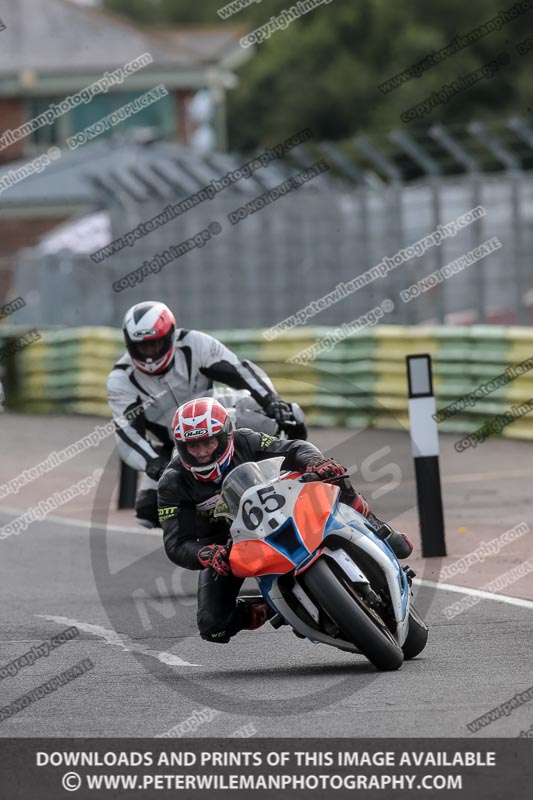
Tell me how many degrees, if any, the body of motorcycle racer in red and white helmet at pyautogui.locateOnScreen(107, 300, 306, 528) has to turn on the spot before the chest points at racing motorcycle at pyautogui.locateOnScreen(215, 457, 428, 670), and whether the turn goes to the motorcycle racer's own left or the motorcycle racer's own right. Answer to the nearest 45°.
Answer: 0° — they already face it

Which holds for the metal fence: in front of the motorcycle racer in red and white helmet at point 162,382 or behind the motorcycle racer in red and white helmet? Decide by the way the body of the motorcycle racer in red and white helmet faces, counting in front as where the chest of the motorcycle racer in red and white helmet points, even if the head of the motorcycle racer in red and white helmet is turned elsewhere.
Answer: behind

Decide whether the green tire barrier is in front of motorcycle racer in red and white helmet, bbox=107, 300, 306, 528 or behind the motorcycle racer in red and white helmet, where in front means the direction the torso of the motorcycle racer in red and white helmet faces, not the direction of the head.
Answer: behind

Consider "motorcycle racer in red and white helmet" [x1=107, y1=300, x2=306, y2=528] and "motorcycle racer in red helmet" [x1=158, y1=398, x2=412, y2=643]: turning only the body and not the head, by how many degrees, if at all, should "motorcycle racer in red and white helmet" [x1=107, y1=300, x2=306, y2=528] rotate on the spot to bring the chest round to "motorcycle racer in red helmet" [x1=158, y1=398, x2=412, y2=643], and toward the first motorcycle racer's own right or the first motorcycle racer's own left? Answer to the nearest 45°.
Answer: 0° — they already face them

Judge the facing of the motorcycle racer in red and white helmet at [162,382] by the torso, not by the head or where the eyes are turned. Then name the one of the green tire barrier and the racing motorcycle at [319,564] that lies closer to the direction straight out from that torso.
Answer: the racing motorcycle

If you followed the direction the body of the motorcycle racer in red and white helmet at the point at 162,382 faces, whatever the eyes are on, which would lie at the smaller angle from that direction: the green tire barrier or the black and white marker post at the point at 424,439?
the black and white marker post

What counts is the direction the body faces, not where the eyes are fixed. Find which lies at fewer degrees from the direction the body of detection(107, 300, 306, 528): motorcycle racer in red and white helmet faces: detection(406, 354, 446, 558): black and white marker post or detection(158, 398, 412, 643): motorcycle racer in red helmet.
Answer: the motorcycle racer in red helmet

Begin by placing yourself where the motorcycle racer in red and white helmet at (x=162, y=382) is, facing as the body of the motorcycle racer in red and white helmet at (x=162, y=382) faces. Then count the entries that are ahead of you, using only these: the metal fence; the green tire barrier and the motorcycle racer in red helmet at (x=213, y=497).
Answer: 1

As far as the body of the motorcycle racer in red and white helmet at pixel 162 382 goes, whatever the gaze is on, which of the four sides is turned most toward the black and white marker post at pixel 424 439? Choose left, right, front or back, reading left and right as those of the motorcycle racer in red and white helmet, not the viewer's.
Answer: left

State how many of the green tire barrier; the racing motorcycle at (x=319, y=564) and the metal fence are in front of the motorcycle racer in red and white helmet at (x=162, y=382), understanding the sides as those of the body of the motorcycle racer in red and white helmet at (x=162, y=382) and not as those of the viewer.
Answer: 1

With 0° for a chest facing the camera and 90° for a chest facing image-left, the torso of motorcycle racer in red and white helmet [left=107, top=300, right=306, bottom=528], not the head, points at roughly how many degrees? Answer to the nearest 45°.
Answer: approximately 0°
